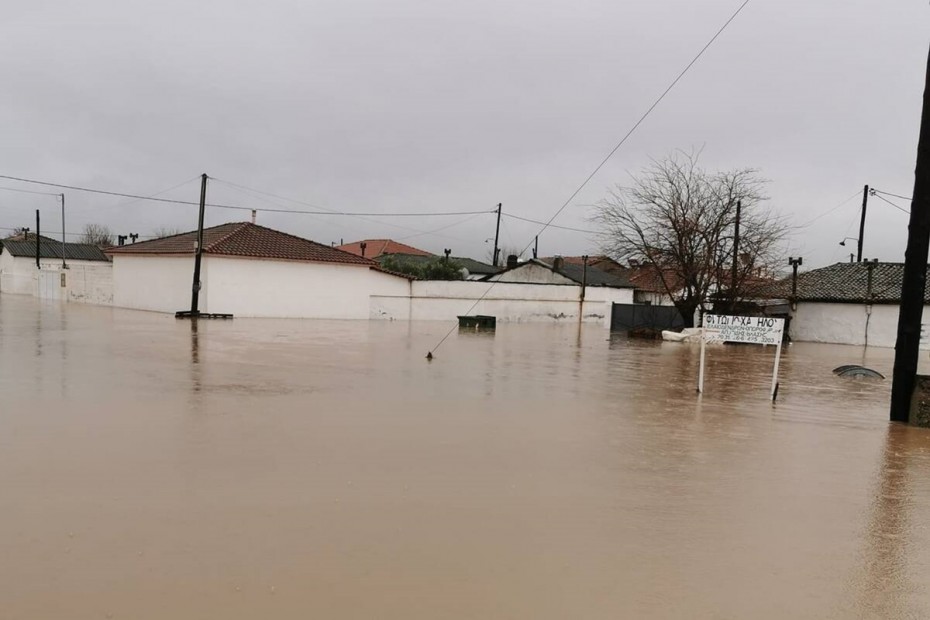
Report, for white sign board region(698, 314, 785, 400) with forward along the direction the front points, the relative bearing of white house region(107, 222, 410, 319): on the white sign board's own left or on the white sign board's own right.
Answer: on the white sign board's own right

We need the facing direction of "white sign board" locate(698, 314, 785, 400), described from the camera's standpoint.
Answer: facing the viewer

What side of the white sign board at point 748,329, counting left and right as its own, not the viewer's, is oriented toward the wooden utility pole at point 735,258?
back

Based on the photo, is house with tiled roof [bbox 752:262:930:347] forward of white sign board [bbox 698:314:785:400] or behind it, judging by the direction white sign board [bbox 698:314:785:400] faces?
behind

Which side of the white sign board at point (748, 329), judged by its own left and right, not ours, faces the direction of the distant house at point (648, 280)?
back

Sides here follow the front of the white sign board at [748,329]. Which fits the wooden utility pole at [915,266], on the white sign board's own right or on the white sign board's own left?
on the white sign board's own left

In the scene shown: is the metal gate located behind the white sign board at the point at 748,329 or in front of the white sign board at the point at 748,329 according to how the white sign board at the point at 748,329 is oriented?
behind
